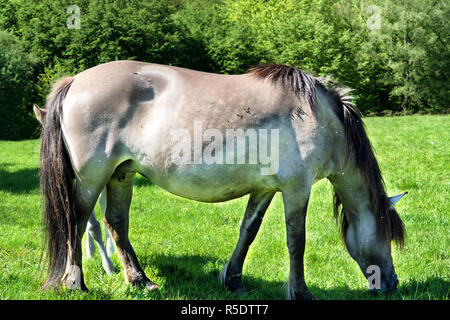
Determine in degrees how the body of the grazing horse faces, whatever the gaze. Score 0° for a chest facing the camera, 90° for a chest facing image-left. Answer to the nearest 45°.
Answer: approximately 270°
